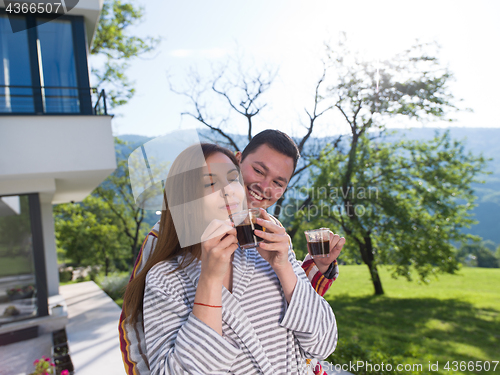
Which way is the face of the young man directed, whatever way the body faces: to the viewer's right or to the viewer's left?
to the viewer's left

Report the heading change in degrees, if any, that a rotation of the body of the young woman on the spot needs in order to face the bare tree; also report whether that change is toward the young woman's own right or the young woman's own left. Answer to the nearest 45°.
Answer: approximately 135° to the young woman's own left

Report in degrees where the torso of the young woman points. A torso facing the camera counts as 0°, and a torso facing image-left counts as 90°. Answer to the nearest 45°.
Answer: approximately 315°

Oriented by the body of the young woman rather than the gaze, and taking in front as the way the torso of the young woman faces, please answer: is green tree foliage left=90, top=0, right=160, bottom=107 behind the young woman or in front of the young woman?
behind

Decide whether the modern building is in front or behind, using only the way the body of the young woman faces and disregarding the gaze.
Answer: behind
